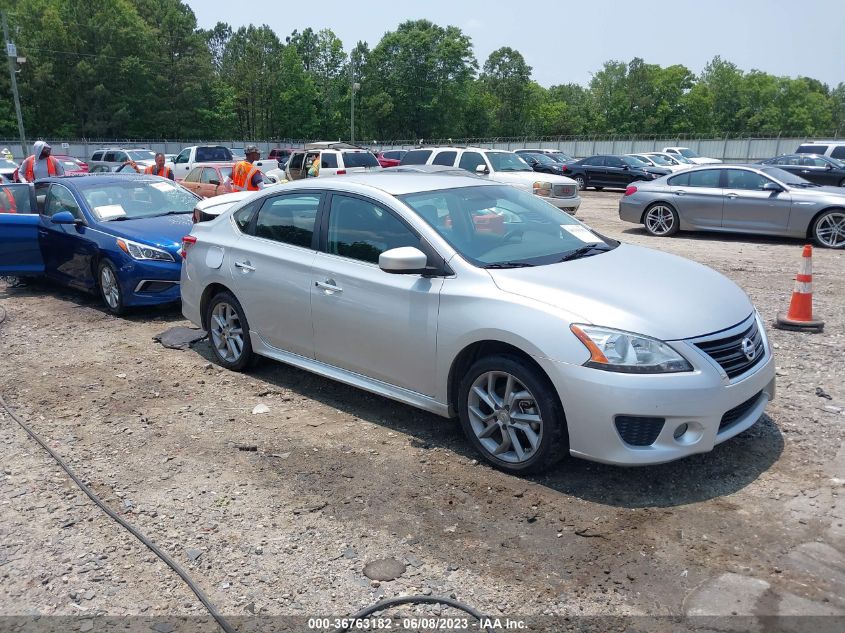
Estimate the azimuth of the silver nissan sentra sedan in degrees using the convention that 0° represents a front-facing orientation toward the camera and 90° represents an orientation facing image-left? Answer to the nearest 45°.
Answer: approximately 315°

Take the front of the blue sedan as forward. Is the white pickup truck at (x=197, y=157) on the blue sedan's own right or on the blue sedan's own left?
on the blue sedan's own left

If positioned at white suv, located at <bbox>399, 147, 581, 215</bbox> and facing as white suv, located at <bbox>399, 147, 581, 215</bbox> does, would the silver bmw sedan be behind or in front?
in front

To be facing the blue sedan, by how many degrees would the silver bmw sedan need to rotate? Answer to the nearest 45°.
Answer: approximately 135° to its right

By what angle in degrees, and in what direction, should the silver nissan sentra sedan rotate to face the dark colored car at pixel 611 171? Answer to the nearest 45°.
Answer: approximately 135° to its left

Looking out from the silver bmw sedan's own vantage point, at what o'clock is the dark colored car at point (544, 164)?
The dark colored car is roughly at 8 o'clock from the silver bmw sedan.

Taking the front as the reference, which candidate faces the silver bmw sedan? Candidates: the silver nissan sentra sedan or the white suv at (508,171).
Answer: the white suv

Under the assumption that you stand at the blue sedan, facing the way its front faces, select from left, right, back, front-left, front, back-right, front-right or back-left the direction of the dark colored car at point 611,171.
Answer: left

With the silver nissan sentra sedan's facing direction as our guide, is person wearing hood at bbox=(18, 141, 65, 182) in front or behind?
behind

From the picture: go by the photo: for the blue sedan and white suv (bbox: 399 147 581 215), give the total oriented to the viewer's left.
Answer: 0

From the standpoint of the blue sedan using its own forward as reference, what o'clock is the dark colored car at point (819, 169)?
The dark colored car is roughly at 10 o'clock from the blue sedan.

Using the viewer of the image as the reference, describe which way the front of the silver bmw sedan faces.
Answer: facing to the right of the viewer
